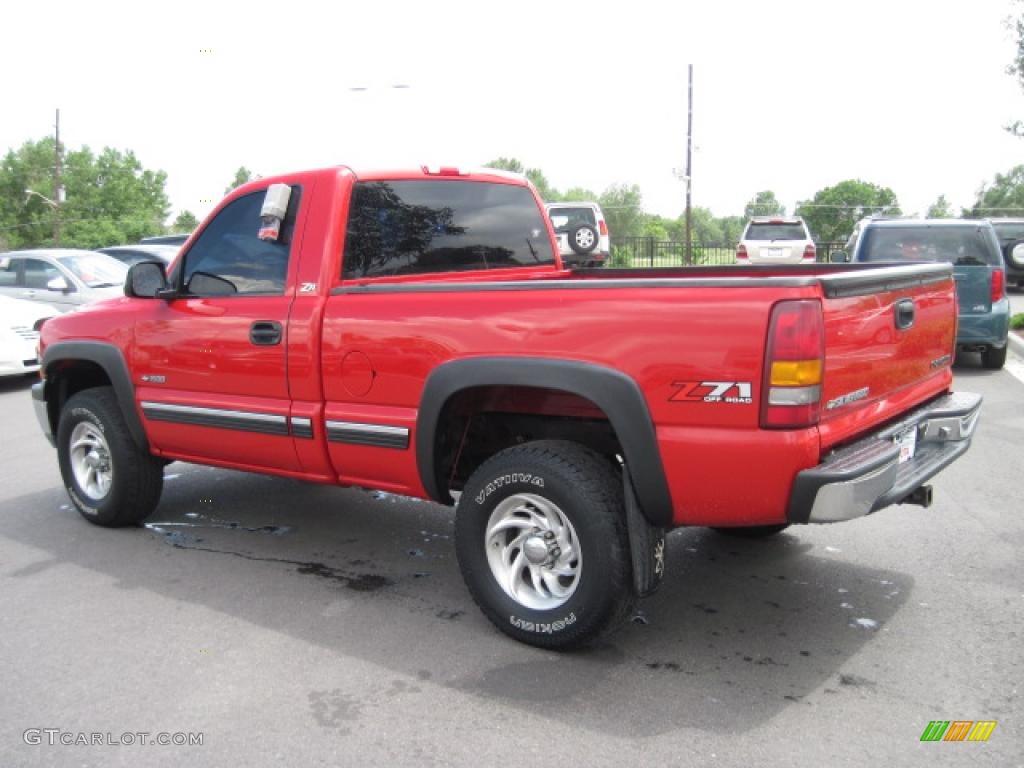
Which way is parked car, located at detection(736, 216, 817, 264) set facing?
away from the camera

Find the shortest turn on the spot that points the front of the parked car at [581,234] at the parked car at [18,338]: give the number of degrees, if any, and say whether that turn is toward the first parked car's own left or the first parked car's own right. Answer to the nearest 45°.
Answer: approximately 135° to the first parked car's own left

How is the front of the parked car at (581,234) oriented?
away from the camera

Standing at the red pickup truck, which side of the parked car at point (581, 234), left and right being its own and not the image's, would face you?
back

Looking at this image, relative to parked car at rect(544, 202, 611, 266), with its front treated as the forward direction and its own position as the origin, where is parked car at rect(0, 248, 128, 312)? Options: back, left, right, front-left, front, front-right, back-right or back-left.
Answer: back-left

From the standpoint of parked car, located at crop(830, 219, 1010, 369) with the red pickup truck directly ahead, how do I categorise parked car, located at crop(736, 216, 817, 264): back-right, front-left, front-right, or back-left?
back-right

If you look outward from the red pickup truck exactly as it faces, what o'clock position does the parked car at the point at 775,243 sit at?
The parked car is roughly at 2 o'clock from the red pickup truck.

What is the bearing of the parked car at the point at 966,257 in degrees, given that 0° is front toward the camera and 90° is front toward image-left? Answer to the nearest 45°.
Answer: approximately 180°

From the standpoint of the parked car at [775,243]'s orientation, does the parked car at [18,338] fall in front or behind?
behind

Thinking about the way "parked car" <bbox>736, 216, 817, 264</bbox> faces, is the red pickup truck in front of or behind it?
behind

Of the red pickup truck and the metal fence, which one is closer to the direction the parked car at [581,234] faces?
the metal fence

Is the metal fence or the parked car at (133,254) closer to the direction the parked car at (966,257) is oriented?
the metal fence

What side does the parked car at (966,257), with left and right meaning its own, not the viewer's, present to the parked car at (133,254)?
left

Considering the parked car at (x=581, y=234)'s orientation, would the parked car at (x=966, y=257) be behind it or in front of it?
behind

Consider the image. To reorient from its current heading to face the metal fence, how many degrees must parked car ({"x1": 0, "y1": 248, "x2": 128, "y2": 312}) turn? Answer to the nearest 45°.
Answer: approximately 90° to its left

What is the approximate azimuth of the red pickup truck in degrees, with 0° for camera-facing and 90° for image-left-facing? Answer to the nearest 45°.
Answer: approximately 135°

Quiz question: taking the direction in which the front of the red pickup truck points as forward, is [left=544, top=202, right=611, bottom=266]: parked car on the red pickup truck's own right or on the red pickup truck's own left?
on the red pickup truck's own right

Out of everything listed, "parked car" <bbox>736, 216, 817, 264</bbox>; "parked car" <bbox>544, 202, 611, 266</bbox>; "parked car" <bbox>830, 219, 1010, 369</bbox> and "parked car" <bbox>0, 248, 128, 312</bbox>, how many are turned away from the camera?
3

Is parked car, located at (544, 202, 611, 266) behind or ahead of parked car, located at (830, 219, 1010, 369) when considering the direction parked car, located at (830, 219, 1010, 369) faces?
ahead

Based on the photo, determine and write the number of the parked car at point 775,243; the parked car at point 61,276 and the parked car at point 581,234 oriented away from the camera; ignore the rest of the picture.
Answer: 2

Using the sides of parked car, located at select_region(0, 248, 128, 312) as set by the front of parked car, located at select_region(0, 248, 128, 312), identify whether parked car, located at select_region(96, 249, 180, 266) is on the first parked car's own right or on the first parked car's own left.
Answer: on the first parked car's own left

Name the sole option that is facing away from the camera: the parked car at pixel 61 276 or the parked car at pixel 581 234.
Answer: the parked car at pixel 581 234
